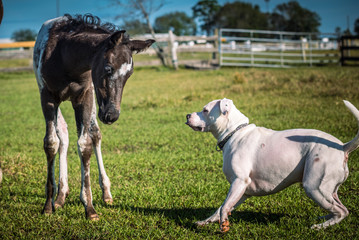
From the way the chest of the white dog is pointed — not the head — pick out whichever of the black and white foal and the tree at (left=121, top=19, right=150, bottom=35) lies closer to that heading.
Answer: the black and white foal

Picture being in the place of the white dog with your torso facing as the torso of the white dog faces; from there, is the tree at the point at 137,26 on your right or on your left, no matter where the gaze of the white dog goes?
on your right

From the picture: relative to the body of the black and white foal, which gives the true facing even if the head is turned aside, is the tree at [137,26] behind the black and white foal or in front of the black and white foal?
behind

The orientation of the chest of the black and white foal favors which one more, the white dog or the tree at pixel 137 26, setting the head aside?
the white dog

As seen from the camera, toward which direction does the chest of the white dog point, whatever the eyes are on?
to the viewer's left

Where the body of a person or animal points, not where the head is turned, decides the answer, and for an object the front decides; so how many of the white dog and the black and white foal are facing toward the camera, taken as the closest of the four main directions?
1

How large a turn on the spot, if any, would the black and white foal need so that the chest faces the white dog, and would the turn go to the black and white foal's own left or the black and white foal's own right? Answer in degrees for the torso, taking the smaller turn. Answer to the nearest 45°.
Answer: approximately 45° to the black and white foal's own left
